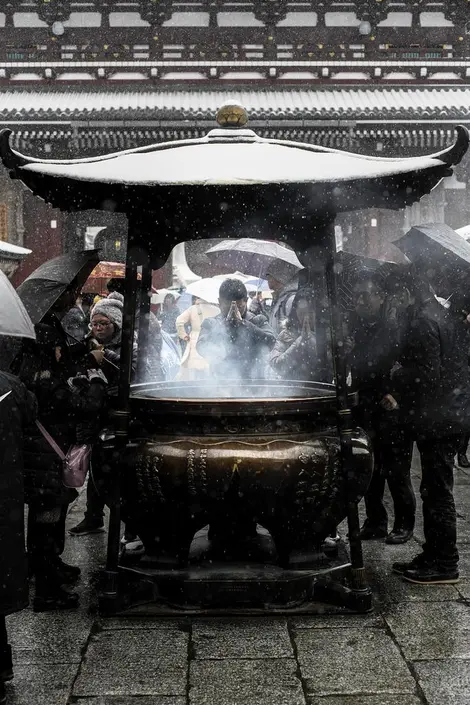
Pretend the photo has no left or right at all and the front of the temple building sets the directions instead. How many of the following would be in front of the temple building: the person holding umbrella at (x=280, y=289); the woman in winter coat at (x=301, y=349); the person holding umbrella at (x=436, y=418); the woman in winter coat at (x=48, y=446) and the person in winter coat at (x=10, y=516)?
5

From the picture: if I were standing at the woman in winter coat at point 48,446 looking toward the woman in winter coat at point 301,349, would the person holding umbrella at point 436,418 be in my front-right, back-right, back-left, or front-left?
front-right

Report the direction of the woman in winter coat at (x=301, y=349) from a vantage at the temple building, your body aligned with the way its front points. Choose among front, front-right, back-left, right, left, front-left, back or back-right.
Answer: front

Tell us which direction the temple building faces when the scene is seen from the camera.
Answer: facing the viewer

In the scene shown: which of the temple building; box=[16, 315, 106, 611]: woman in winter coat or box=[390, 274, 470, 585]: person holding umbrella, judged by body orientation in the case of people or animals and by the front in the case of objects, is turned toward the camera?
the temple building

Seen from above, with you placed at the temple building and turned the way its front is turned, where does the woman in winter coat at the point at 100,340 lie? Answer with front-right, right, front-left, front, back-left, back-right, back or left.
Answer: front

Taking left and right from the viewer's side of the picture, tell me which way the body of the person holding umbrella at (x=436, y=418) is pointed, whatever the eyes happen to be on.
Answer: facing to the left of the viewer

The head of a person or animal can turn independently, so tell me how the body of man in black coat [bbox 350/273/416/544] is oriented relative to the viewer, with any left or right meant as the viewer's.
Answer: facing the viewer and to the left of the viewer

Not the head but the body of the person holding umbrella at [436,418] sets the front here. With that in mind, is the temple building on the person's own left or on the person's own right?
on the person's own right

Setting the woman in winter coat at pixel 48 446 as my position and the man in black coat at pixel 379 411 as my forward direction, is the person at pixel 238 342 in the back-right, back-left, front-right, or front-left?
front-left

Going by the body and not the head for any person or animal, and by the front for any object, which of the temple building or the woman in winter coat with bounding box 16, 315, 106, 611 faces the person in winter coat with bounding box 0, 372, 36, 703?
the temple building

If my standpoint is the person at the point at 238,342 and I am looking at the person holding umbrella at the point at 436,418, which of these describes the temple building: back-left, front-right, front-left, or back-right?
back-left

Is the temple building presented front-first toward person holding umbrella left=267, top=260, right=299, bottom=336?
yes

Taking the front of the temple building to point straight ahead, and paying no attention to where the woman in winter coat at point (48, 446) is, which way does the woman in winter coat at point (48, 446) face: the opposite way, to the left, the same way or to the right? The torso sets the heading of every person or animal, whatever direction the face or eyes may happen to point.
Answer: to the left

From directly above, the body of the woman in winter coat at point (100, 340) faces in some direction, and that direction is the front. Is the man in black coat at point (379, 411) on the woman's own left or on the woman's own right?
on the woman's own left

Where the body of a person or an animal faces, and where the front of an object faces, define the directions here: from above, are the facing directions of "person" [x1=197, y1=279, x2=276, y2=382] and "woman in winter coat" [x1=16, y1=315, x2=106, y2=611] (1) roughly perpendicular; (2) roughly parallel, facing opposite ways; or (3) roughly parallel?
roughly perpendicular
